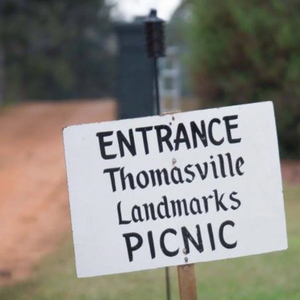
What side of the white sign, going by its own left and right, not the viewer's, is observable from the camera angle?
front
